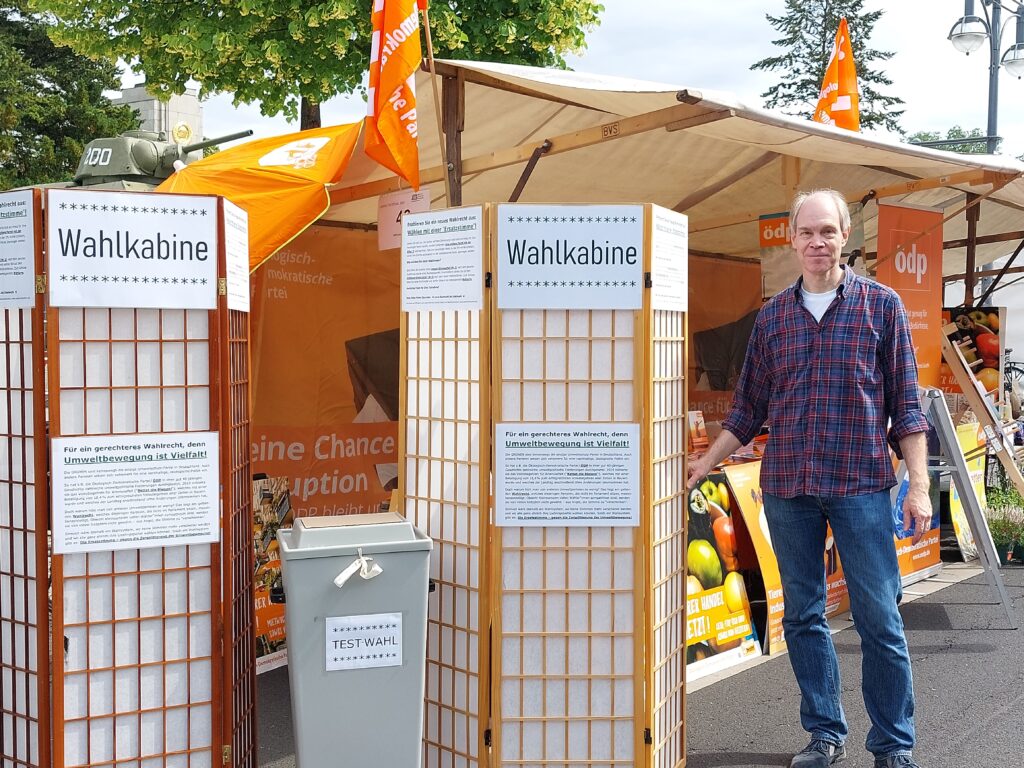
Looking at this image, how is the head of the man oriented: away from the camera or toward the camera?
toward the camera

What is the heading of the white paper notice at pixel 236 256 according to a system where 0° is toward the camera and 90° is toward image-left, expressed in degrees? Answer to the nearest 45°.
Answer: approximately 315°

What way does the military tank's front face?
to the viewer's right

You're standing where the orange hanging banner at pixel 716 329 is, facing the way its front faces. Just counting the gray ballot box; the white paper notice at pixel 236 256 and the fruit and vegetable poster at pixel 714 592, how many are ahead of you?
3

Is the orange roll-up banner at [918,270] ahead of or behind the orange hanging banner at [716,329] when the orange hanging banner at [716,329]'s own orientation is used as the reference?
ahead

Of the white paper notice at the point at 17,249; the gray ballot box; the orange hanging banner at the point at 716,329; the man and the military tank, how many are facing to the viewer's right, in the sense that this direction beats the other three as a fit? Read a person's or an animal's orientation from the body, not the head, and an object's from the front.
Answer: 1

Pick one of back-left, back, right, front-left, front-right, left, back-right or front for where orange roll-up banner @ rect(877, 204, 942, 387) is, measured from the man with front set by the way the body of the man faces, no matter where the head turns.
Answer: back

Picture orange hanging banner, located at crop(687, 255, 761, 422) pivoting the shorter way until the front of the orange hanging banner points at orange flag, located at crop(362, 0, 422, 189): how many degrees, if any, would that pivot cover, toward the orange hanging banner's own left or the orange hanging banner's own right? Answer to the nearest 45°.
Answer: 0° — it already faces it

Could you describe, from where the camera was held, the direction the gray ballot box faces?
facing the viewer

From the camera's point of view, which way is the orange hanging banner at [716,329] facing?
toward the camera

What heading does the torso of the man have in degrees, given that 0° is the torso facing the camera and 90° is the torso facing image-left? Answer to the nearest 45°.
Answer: approximately 0°

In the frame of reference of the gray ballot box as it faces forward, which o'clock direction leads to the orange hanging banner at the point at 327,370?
The orange hanging banner is roughly at 6 o'clock from the gray ballot box.

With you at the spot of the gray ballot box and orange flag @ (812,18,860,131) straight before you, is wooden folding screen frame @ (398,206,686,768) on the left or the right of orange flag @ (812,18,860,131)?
right

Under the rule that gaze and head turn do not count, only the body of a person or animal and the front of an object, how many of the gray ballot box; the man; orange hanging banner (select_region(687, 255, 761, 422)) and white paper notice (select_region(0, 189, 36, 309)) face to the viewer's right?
0

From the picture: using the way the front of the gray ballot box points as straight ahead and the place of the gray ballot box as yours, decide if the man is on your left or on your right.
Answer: on your left

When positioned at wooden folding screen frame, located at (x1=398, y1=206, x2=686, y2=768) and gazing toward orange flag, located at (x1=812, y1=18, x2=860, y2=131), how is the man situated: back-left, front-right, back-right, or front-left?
front-right
